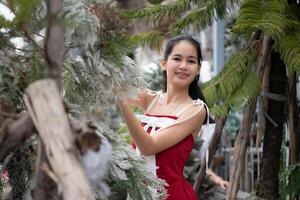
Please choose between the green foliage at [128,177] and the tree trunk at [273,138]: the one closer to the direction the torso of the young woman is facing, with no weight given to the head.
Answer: the green foliage

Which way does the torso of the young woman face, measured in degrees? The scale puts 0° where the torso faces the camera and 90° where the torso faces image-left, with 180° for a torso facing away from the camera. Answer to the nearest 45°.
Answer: approximately 45°

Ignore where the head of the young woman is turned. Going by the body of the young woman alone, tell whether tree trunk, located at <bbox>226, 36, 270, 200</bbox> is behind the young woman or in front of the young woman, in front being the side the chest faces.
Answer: behind

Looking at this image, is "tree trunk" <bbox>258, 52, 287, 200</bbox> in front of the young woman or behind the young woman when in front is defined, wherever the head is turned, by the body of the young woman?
behind

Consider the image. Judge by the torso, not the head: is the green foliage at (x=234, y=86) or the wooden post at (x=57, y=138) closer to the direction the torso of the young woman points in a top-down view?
the wooden post

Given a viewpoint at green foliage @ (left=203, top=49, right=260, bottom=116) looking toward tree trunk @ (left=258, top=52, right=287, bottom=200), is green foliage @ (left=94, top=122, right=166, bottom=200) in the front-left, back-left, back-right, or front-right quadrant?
back-right
